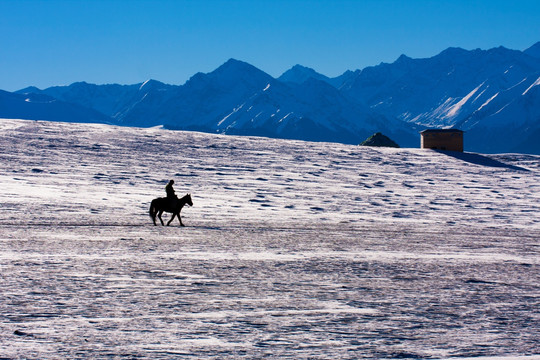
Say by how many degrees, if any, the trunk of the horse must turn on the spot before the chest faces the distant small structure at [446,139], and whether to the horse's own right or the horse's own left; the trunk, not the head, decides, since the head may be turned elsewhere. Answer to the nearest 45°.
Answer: approximately 45° to the horse's own left

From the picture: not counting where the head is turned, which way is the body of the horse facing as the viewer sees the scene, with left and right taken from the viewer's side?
facing to the right of the viewer
